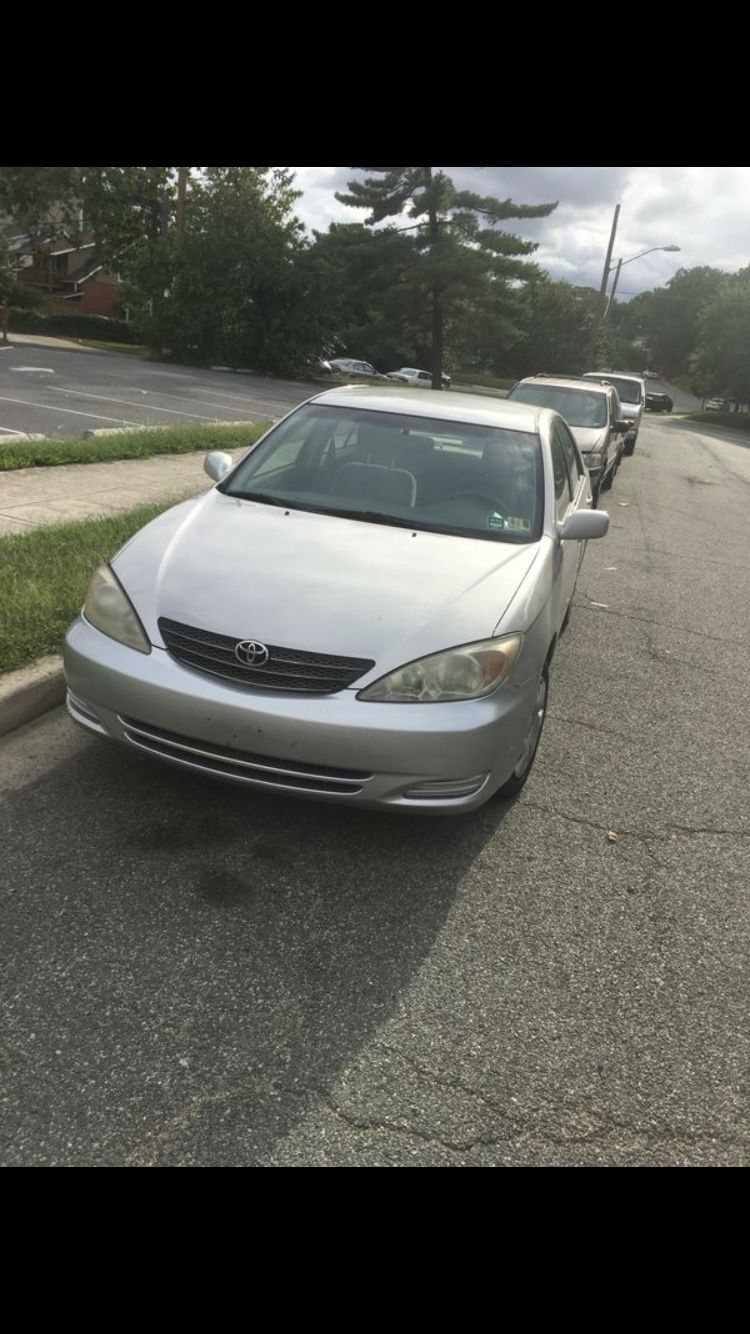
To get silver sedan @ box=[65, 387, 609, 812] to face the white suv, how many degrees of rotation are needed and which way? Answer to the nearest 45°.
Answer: approximately 135° to its right

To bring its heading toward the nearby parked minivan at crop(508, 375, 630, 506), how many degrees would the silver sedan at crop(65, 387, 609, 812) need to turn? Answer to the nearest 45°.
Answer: approximately 135° to its right

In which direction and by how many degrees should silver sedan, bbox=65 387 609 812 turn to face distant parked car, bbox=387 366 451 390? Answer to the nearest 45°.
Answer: approximately 135° to its right

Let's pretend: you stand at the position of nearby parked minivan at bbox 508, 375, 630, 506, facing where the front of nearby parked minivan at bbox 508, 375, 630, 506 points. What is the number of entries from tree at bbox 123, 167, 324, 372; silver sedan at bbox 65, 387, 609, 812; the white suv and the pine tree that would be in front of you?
1

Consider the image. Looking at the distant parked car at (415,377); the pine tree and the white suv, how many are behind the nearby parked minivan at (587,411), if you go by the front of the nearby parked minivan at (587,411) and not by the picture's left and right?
3

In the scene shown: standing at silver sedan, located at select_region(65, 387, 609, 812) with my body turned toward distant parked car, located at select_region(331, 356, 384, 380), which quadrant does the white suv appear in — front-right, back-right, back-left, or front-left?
front-right

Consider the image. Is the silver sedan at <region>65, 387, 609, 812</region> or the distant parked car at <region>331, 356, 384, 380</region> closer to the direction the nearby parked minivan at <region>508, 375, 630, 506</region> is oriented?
the silver sedan

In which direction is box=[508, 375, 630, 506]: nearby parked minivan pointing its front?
toward the camera

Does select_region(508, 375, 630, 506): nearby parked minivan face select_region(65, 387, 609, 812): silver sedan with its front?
yes

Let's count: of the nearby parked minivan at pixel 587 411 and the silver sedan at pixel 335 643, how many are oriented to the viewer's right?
0

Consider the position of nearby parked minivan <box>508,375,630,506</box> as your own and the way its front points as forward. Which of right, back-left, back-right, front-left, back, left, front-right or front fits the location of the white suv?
back

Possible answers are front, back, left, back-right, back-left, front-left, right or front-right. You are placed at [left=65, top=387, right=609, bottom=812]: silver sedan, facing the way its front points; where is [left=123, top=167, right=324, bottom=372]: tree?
back-right

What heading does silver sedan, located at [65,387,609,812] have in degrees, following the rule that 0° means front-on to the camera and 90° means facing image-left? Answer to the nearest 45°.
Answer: approximately 45°

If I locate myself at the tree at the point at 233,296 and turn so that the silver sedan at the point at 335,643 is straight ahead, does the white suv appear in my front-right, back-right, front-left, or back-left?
front-left

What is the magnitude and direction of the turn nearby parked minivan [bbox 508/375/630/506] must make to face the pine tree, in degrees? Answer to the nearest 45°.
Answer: approximately 180°
